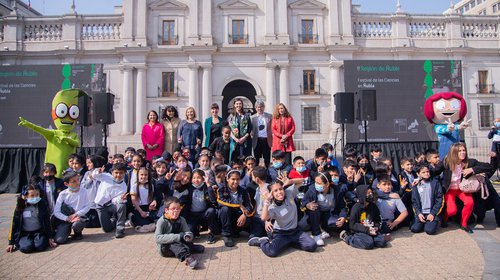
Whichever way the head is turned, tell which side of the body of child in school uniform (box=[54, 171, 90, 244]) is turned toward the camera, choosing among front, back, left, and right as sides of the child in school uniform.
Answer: front

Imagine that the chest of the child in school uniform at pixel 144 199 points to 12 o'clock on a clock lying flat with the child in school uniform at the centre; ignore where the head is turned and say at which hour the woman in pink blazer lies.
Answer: The woman in pink blazer is roughly at 6 o'clock from the child in school uniform.

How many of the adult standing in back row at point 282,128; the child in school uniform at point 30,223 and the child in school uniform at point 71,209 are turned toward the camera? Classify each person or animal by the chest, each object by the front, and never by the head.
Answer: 3

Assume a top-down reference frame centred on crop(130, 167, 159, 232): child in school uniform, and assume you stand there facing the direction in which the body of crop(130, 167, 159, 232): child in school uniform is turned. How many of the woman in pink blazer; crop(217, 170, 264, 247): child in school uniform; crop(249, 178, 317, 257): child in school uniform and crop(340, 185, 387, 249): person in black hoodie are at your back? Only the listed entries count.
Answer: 1

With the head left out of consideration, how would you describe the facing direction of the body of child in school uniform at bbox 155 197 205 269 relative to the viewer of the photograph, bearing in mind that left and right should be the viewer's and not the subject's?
facing the viewer and to the right of the viewer

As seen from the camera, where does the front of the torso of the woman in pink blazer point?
toward the camera

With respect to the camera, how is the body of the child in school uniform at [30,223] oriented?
toward the camera

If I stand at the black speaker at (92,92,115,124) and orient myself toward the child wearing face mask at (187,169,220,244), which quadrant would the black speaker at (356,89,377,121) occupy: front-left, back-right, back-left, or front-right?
front-left

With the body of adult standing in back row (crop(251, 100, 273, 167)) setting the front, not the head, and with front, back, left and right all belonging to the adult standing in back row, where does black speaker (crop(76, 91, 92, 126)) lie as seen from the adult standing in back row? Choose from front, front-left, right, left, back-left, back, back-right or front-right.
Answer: right

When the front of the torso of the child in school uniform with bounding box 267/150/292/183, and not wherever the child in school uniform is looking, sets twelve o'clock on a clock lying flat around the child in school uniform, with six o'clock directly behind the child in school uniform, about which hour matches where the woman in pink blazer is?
The woman in pink blazer is roughly at 4 o'clock from the child in school uniform.

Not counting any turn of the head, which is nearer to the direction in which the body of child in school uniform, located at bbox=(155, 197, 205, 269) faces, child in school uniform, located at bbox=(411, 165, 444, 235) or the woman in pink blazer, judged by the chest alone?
the child in school uniform

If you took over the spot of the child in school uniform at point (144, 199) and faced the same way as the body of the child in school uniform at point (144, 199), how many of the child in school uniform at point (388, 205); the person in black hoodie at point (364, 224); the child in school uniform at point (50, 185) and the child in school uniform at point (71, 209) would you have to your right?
2

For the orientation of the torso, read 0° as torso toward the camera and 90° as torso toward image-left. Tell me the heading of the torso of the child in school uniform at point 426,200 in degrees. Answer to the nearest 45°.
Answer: approximately 0°

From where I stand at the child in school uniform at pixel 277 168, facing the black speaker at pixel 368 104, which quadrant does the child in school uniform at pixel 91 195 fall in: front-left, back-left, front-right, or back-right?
back-left

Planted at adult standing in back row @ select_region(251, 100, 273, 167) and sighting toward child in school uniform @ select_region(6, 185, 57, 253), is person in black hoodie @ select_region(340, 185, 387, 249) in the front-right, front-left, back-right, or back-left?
front-left

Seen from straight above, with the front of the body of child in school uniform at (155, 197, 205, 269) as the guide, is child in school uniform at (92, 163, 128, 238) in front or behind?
behind

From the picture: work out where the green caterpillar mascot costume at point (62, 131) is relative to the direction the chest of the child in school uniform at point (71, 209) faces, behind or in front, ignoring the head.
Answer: behind
